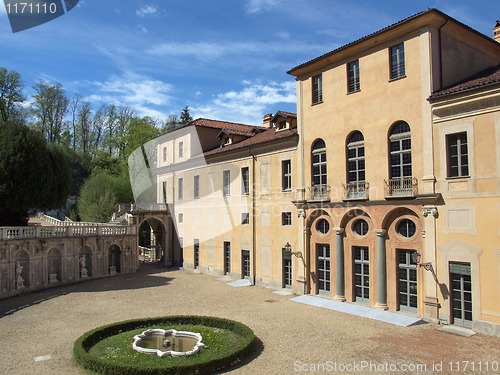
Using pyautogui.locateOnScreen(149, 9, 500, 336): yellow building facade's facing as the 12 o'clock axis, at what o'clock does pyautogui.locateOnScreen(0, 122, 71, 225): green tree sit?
The green tree is roughly at 2 o'clock from the yellow building facade.

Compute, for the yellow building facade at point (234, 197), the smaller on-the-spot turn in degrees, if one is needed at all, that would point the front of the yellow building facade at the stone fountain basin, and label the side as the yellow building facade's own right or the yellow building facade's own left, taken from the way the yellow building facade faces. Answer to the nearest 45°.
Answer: approximately 45° to the yellow building facade's own left

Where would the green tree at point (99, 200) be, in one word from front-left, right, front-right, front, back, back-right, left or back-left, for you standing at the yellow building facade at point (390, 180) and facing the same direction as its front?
right

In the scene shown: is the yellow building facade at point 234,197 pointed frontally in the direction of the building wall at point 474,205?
no

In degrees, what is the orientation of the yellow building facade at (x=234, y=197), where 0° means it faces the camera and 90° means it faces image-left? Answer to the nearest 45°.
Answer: approximately 45°

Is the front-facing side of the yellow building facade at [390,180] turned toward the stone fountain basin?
yes

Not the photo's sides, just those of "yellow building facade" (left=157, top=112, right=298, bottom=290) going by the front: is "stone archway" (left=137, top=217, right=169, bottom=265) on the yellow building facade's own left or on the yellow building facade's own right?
on the yellow building facade's own right

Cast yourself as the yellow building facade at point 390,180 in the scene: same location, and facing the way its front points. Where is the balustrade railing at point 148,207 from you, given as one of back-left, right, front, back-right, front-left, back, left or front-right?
right

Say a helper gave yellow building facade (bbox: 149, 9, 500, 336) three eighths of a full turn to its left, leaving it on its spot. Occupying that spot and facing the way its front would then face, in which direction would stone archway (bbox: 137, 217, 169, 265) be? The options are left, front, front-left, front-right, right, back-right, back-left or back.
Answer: back-left

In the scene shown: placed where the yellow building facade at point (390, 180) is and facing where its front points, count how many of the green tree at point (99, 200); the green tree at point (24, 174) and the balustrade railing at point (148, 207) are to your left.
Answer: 0

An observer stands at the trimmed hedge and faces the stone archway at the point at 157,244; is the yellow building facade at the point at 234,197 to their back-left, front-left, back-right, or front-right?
front-right
